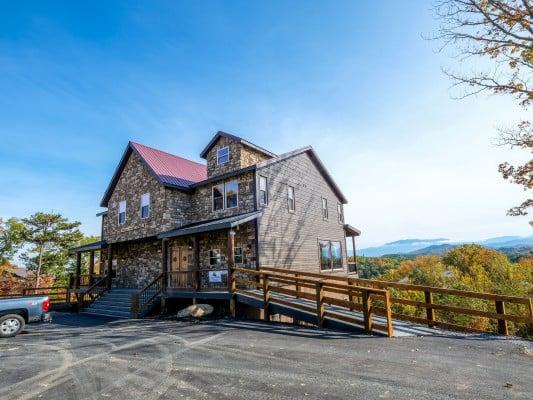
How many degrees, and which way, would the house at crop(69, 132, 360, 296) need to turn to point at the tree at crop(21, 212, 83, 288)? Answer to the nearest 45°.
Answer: approximately 90° to its right

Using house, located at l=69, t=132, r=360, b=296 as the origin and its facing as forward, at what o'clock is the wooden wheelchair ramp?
The wooden wheelchair ramp is roughly at 10 o'clock from the house.

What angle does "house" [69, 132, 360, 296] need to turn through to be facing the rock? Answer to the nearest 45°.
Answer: approximately 45° to its left

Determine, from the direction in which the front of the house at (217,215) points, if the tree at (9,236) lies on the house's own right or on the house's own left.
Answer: on the house's own right

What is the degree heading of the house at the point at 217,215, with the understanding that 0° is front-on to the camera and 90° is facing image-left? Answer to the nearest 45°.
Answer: approximately 45°
